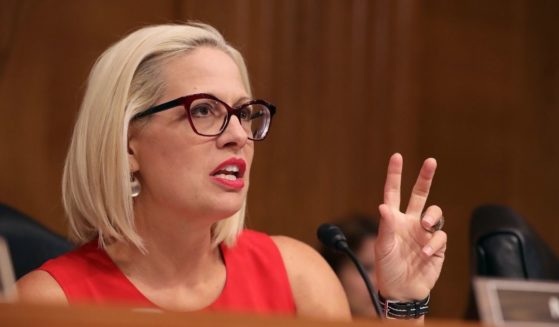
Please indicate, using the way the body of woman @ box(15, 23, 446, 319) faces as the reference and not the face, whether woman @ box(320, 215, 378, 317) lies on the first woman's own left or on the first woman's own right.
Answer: on the first woman's own left

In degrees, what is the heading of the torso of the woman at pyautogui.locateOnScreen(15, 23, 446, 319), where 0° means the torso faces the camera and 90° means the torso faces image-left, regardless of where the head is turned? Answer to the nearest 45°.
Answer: approximately 315°
